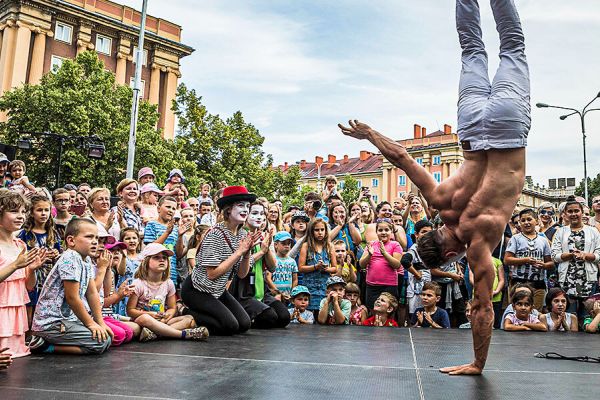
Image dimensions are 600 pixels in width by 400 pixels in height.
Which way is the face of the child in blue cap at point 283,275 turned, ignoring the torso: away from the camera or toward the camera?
toward the camera

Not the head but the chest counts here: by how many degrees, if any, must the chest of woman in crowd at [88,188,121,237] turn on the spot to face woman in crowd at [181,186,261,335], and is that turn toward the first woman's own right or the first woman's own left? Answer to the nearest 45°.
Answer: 0° — they already face them

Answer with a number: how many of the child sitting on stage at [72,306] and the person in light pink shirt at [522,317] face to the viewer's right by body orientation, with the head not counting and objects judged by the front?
1

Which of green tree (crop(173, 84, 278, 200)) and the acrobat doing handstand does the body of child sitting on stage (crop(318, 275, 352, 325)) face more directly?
the acrobat doing handstand

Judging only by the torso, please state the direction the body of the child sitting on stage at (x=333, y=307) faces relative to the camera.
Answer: toward the camera

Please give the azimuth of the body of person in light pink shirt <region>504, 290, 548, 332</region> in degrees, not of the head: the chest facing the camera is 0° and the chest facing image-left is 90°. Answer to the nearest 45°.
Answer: approximately 0°

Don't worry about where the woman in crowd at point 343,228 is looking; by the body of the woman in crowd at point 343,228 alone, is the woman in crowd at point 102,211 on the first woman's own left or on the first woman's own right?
on the first woman's own right

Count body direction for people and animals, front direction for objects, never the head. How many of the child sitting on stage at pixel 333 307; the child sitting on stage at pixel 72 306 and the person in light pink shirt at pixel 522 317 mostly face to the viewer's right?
1

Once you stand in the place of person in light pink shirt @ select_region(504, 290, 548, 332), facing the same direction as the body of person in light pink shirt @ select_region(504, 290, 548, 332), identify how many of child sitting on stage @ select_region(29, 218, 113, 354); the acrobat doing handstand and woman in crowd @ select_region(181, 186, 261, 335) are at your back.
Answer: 0

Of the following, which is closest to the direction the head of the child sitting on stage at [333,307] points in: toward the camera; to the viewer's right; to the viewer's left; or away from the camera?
toward the camera

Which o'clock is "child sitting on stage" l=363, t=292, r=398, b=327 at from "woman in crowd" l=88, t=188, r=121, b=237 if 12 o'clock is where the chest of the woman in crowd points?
The child sitting on stage is roughly at 11 o'clock from the woman in crowd.

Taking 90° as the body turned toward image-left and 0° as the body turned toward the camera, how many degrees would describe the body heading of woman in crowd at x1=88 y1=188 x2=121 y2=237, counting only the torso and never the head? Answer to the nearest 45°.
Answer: approximately 315°

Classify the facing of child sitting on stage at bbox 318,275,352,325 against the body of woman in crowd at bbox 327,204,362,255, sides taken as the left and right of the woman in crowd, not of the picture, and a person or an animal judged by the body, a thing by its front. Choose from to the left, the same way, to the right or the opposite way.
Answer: the same way

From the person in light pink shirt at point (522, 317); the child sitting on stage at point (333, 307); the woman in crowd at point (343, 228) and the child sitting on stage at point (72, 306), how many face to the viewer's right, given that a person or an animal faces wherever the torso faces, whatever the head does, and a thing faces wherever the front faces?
1

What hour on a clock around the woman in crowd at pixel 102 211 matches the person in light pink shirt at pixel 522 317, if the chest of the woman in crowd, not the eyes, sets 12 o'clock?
The person in light pink shirt is roughly at 11 o'clock from the woman in crowd.

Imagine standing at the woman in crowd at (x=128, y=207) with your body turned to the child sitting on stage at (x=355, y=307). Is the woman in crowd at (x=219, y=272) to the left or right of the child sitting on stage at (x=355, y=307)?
right

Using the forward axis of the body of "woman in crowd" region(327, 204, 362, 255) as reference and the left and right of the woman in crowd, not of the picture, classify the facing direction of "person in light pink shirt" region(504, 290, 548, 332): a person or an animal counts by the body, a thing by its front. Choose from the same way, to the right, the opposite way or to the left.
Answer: the same way

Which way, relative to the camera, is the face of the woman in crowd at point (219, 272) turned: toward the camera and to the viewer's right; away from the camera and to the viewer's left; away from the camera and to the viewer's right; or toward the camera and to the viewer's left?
toward the camera and to the viewer's right

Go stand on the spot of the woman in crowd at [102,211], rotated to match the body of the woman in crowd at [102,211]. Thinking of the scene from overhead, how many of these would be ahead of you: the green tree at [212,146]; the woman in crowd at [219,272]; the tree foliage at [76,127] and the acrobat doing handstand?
2

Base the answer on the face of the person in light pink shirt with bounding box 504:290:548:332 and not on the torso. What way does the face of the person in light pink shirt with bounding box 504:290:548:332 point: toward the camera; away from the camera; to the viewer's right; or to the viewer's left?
toward the camera
